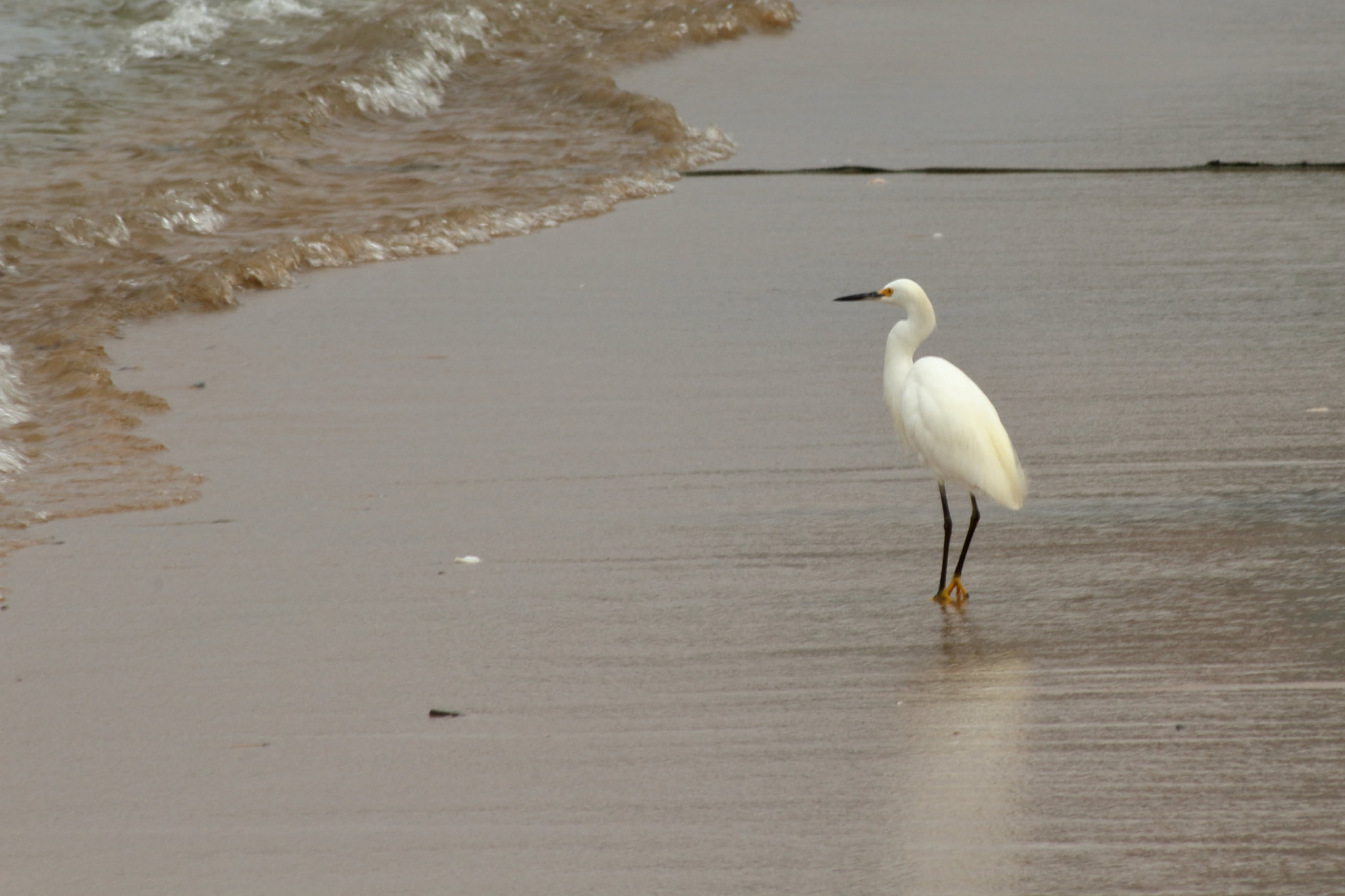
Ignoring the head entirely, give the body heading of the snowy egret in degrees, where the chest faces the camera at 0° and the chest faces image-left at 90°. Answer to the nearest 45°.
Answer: approximately 90°
